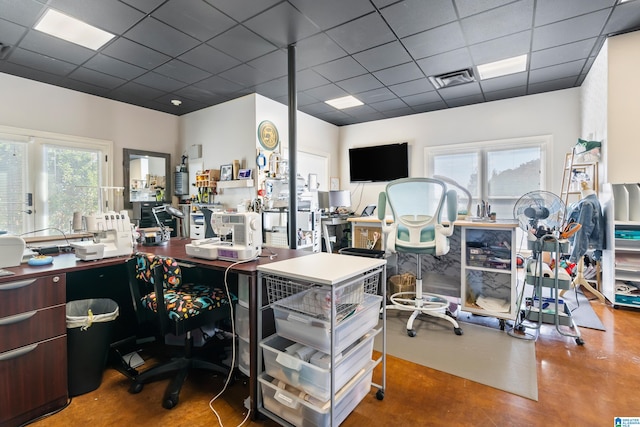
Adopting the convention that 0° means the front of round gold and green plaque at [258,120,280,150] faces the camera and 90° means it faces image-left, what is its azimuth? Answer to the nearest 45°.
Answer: approximately 315°

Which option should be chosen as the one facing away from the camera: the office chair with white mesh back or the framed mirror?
the office chair with white mesh back

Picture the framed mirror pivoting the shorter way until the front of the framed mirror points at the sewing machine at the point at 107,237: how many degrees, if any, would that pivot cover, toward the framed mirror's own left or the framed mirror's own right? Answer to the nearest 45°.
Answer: approximately 45° to the framed mirror's own right

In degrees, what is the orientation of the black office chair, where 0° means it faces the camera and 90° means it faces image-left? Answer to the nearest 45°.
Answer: approximately 315°

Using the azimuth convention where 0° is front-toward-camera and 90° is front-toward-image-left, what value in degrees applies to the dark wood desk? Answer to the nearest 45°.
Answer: approximately 315°

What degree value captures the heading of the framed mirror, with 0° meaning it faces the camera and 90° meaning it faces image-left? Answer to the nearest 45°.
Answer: approximately 315°

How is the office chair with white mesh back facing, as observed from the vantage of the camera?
facing away from the viewer

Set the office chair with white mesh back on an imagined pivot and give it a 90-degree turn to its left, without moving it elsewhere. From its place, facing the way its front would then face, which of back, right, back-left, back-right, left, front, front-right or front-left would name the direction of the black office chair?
front-left

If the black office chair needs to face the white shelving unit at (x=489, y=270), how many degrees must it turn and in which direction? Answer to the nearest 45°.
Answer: approximately 45° to its left

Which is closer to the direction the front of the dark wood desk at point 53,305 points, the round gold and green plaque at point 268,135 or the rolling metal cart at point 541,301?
the rolling metal cart

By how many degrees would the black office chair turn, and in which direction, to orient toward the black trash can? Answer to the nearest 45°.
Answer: approximately 180°

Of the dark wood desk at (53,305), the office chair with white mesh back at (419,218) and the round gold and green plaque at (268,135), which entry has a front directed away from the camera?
the office chair with white mesh back

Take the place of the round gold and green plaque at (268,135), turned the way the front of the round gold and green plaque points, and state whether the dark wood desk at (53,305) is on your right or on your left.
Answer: on your right
